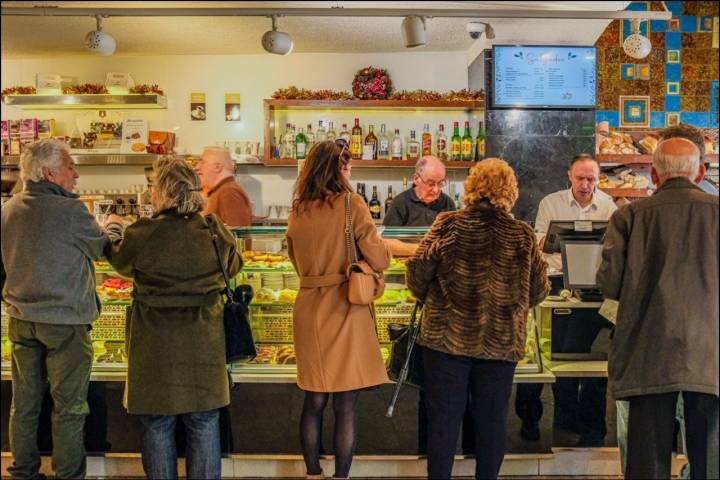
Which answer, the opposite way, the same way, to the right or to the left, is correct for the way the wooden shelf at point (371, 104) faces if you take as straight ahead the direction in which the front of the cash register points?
the opposite way

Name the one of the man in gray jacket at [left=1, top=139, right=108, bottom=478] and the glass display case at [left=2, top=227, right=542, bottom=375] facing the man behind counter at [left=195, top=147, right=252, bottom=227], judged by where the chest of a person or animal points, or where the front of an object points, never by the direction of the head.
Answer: the man in gray jacket

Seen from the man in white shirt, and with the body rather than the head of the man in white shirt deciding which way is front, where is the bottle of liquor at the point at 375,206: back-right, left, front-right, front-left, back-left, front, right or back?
back-right

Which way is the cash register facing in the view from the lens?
facing away from the viewer

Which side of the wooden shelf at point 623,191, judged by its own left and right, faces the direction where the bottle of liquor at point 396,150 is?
right

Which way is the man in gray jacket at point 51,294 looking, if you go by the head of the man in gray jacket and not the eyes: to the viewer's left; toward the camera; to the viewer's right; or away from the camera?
to the viewer's right

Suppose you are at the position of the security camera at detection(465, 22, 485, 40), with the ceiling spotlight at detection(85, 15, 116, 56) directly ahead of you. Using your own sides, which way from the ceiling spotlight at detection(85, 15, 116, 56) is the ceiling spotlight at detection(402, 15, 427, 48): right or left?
left

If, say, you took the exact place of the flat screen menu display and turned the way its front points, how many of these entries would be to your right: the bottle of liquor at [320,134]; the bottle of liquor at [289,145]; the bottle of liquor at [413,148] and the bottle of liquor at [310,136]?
4

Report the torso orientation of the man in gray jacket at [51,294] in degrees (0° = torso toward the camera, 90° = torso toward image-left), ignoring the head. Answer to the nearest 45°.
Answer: approximately 225°
